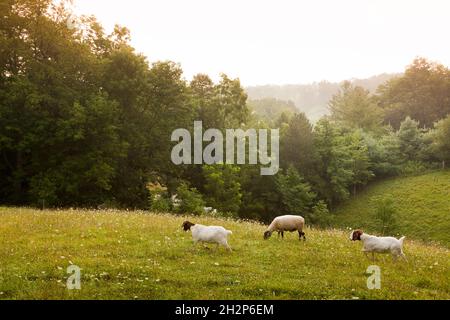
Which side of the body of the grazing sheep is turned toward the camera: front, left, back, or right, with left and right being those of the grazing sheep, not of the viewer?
left

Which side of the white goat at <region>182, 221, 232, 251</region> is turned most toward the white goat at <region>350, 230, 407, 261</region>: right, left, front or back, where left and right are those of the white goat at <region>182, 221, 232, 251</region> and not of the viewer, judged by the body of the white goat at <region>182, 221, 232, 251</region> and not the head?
back

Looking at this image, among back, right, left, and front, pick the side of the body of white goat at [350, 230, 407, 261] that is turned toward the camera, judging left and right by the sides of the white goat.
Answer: left

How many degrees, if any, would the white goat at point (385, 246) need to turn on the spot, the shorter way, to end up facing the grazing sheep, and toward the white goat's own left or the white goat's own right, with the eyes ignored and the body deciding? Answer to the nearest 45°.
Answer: approximately 45° to the white goat's own right

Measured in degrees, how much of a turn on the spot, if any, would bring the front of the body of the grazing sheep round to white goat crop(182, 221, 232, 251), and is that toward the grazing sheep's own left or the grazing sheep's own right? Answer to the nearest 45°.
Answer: approximately 45° to the grazing sheep's own left

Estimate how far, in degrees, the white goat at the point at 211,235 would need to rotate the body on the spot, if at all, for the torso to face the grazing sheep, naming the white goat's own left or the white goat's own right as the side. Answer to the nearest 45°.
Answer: approximately 135° to the white goat's own right

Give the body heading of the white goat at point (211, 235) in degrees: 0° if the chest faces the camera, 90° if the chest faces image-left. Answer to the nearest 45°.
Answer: approximately 90°
